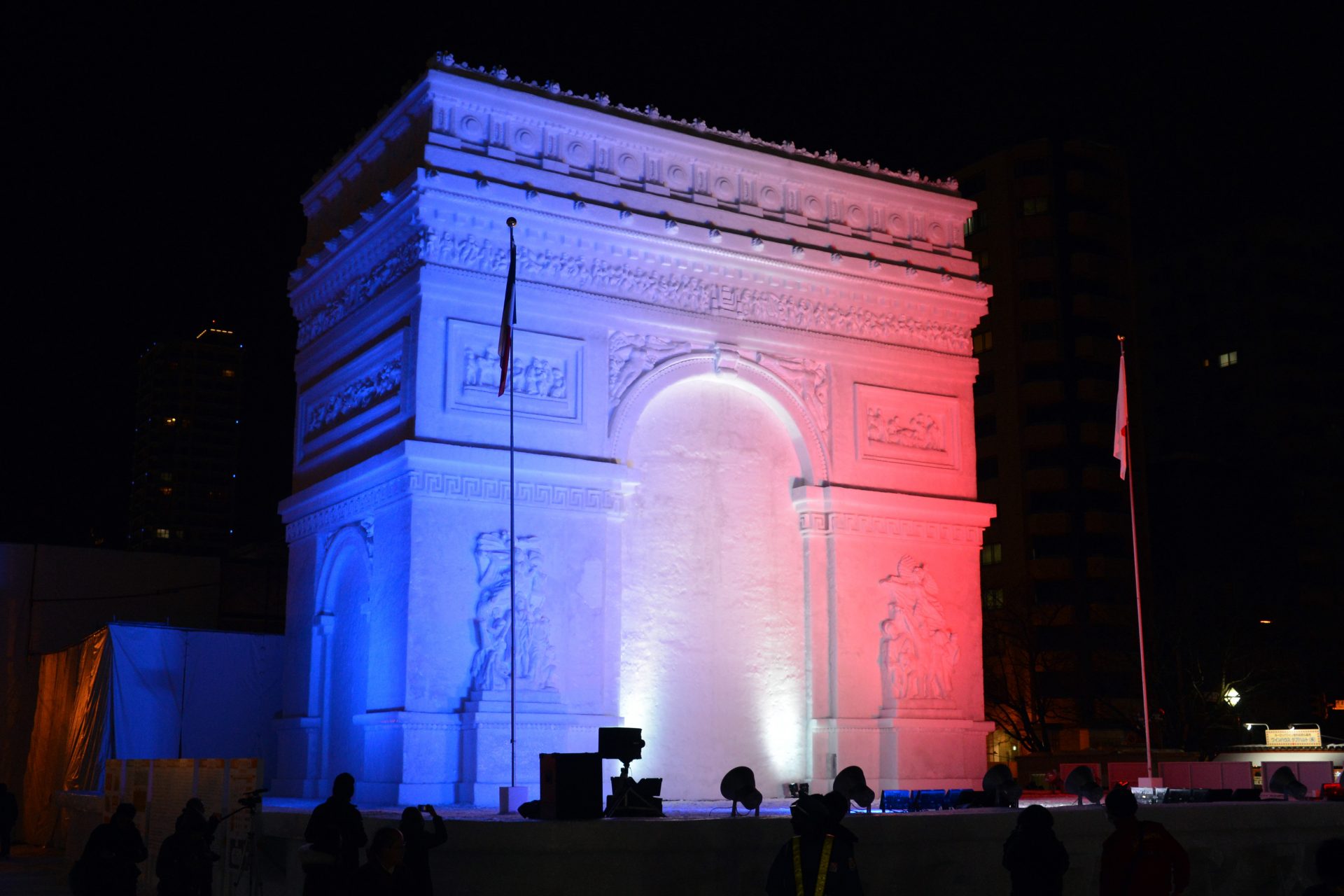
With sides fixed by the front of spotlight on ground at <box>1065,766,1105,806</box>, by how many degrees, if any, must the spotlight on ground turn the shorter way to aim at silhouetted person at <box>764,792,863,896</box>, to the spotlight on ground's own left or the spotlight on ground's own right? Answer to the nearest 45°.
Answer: approximately 135° to the spotlight on ground's own left

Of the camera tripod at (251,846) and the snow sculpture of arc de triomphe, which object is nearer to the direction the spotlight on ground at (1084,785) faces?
the snow sculpture of arc de triomphe

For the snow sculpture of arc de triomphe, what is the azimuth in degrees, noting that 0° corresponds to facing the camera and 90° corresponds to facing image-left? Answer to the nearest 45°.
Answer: approximately 315°

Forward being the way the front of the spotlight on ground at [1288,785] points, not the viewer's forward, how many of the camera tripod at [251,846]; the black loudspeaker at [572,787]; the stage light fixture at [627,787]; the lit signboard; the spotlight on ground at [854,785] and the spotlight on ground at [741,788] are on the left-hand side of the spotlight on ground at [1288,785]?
5

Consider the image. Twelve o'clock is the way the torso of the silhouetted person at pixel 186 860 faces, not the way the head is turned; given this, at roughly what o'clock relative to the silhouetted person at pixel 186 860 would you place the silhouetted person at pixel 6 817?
the silhouetted person at pixel 6 817 is roughly at 10 o'clock from the silhouetted person at pixel 186 860.

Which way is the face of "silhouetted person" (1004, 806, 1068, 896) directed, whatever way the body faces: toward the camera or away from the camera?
away from the camera

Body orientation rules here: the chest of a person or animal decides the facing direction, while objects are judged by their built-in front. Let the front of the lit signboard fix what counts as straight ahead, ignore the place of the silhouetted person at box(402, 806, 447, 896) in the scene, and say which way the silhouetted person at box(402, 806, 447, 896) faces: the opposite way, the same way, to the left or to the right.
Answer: the opposite way

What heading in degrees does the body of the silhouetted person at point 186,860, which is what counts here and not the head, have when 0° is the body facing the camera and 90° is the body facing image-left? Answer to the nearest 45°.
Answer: approximately 225°

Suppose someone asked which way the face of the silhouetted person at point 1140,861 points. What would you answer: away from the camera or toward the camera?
away from the camera

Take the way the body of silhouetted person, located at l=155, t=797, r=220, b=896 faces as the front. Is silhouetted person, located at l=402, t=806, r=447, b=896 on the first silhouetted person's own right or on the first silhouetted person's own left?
on the first silhouetted person's own right

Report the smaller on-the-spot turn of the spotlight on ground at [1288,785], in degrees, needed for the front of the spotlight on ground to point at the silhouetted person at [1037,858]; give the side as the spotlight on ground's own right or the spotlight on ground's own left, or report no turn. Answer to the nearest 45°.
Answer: approximately 135° to the spotlight on ground's own left

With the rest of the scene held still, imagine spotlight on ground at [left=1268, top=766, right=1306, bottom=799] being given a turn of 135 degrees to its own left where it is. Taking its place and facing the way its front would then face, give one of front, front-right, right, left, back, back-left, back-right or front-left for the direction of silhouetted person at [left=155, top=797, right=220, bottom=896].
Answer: front-right

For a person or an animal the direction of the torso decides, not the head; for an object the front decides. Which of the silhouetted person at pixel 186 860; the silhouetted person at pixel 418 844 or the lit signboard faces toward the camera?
the lit signboard

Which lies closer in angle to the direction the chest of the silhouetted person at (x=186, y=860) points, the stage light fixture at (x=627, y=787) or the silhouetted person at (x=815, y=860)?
the stage light fixture

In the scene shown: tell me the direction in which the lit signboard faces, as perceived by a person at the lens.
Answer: facing the viewer

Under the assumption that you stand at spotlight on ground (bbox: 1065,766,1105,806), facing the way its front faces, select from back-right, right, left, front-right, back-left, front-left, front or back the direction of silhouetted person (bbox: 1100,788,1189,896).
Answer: back-left
